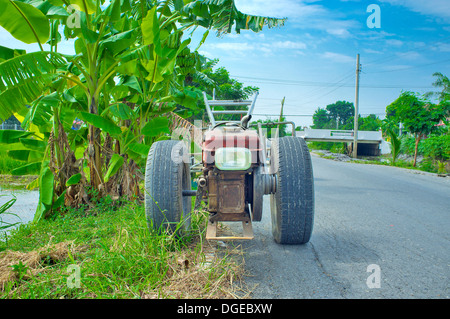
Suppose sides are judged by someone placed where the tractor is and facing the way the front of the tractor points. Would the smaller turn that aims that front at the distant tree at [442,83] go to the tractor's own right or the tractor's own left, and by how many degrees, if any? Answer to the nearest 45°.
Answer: approximately 135° to the tractor's own left

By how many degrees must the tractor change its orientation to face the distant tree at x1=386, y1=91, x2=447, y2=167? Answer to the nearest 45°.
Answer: approximately 135° to its left

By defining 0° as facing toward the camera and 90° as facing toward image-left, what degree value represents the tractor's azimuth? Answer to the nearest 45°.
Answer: approximately 0°

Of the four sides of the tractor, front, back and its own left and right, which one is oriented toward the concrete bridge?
back

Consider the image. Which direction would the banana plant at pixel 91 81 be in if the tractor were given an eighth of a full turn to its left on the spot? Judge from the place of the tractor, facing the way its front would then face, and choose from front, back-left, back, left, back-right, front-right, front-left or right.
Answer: back
